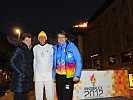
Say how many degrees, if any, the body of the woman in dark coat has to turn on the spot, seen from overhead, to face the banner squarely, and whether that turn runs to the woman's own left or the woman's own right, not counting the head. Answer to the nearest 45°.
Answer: approximately 90° to the woman's own left

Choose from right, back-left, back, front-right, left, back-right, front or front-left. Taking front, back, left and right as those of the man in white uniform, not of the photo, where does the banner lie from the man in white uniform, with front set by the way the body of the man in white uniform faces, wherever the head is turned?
back-left

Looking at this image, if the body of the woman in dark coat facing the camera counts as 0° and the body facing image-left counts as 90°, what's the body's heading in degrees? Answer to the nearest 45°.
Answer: approximately 315°

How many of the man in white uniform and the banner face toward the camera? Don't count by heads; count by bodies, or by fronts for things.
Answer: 2

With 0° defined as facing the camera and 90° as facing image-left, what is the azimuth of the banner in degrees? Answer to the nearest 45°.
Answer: approximately 0°

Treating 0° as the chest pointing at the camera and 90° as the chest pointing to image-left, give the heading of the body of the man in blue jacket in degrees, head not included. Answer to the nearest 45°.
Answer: approximately 45°
